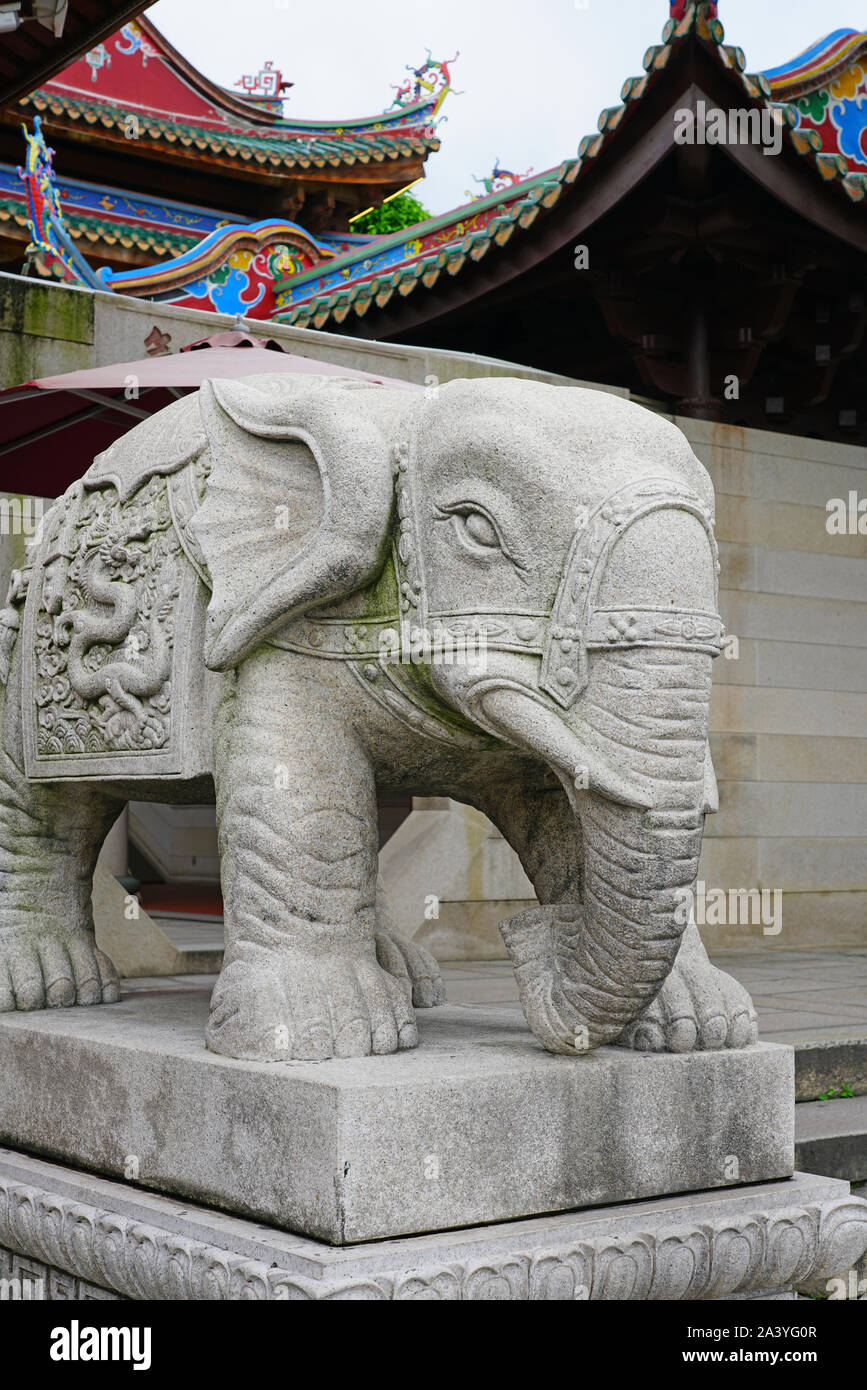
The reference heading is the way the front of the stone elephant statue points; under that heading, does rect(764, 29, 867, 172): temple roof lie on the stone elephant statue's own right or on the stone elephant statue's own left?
on the stone elephant statue's own left

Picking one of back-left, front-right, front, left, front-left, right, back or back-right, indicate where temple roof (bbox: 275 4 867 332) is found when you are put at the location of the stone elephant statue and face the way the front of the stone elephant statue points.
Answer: back-left

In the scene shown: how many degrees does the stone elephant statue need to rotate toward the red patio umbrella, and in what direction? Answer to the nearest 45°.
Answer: approximately 135° to its left

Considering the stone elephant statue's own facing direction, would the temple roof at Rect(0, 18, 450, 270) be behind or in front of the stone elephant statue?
behind

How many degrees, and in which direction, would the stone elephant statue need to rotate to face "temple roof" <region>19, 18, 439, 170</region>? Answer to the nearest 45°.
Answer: approximately 135° to its left

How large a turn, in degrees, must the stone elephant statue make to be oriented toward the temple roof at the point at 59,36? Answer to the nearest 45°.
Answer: approximately 135° to its left

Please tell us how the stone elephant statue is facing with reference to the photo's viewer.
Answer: facing the viewer and to the right of the viewer

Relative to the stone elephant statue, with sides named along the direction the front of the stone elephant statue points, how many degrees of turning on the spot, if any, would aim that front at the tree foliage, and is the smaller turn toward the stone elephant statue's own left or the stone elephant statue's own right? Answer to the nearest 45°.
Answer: approximately 135° to the stone elephant statue's own left
